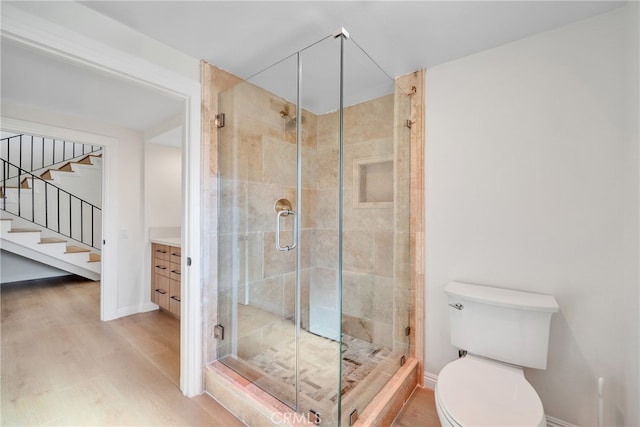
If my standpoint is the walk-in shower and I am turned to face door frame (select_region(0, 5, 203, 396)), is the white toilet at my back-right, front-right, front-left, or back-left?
back-left

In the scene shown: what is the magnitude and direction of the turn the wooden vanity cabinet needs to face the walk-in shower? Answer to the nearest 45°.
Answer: approximately 90° to its left

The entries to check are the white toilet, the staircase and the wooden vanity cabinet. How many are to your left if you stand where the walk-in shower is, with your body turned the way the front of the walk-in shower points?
1

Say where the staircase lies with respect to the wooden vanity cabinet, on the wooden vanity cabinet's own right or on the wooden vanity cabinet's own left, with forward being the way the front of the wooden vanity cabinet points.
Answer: on the wooden vanity cabinet's own right

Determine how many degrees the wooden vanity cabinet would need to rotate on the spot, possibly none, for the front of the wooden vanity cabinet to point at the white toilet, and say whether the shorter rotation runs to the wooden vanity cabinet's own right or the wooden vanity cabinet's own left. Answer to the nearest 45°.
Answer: approximately 90° to the wooden vanity cabinet's own left

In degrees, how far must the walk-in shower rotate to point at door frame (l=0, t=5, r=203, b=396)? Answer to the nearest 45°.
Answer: approximately 45° to its right

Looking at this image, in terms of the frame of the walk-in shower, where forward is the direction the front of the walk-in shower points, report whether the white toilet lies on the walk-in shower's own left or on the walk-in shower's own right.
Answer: on the walk-in shower's own left

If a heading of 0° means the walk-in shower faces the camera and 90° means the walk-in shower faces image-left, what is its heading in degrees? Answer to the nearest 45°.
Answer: approximately 45°

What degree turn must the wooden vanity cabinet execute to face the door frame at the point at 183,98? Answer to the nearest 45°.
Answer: approximately 45° to its left

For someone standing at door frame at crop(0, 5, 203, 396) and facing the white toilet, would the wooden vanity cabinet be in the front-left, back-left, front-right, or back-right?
back-left

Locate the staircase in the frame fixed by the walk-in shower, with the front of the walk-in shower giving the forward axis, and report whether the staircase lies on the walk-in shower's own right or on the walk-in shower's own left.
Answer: on the walk-in shower's own right

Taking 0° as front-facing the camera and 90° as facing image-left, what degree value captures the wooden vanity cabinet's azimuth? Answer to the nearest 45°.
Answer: approximately 45°
